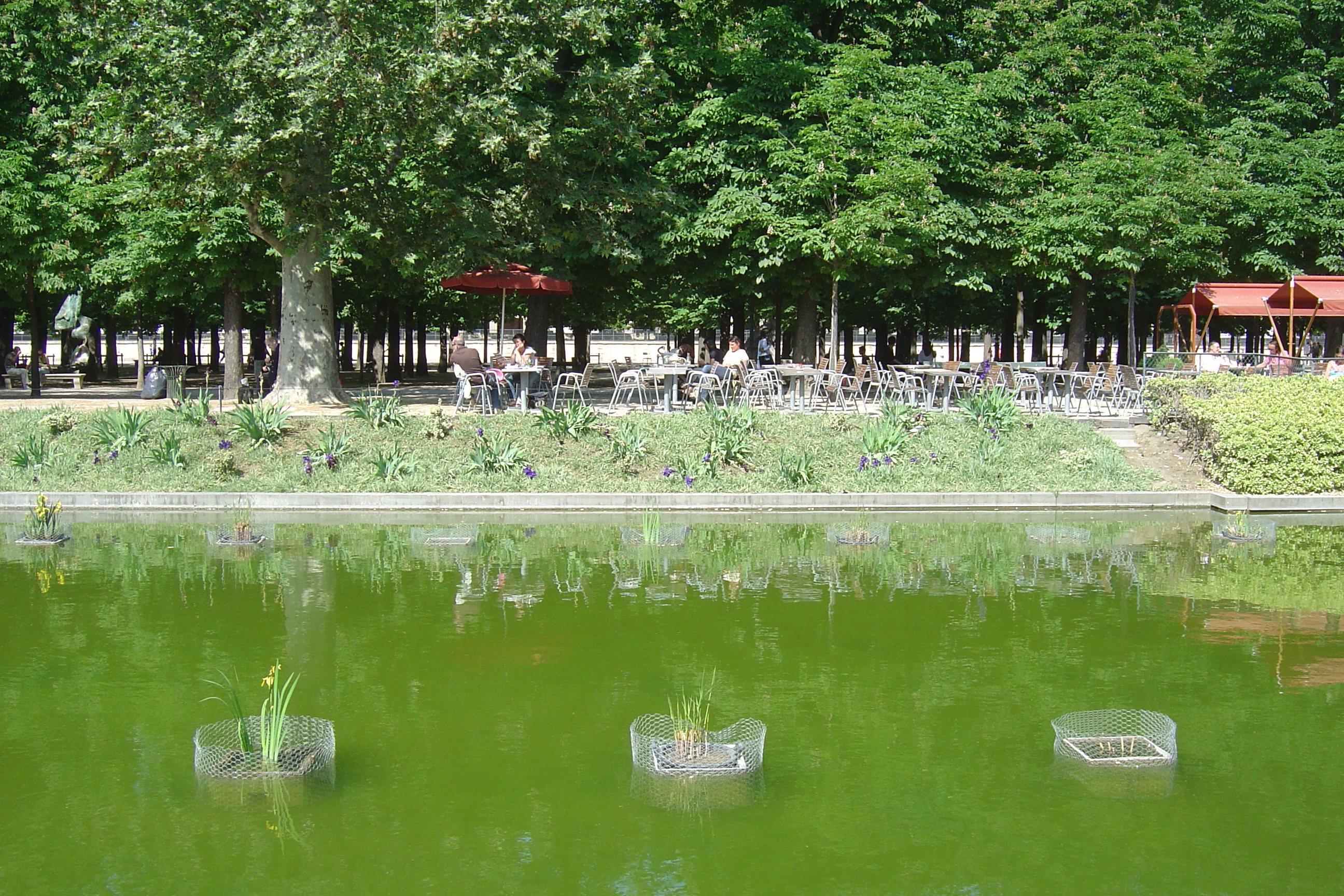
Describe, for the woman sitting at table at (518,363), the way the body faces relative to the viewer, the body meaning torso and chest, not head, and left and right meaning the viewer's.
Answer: facing the viewer and to the left of the viewer

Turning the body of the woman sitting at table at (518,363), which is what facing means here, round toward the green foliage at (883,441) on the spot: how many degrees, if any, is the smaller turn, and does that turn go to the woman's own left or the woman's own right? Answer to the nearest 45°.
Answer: approximately 90° to the woman's own left

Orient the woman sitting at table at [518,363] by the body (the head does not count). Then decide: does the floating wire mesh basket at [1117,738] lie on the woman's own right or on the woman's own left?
on the woman's own left

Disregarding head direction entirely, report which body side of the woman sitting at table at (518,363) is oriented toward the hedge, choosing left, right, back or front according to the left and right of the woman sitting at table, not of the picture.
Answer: left

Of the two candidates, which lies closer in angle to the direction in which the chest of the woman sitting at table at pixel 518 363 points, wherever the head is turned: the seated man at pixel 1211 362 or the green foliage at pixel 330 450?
the green foliage

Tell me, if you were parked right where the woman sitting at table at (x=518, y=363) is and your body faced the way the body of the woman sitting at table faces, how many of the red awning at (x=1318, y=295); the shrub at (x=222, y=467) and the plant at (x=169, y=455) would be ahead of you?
2

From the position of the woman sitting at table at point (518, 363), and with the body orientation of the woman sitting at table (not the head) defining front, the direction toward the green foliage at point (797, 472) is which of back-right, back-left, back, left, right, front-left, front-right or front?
left

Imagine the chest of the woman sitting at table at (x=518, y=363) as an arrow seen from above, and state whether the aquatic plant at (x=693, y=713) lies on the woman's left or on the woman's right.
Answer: on the woman's left

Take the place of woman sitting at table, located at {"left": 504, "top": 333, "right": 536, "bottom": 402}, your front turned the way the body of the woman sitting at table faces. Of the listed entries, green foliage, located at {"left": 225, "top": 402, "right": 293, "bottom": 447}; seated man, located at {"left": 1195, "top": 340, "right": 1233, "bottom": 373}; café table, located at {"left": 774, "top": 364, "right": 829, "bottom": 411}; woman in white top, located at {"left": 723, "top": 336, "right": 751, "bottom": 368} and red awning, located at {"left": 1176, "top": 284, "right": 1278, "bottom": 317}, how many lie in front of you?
1

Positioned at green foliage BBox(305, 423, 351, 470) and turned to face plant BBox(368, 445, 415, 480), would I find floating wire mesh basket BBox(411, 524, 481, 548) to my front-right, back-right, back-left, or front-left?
front-right

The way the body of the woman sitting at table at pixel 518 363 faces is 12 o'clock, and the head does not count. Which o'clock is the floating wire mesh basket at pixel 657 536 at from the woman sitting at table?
The floating wire mesh basket is roughly at 10 o'clock from the woman sitting at table.

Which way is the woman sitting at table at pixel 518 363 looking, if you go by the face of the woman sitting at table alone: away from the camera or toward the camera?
toward the camera

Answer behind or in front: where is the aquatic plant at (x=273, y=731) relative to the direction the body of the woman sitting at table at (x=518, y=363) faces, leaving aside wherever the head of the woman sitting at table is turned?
in front

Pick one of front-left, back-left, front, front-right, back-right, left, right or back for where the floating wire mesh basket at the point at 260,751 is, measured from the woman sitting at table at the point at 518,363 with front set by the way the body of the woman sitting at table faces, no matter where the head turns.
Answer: front-left

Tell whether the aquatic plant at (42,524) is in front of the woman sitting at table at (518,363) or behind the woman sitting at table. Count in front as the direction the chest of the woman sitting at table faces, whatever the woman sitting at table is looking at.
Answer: in front

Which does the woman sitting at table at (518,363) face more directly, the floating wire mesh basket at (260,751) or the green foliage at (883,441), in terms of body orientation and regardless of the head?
the floating wire mesh basket
